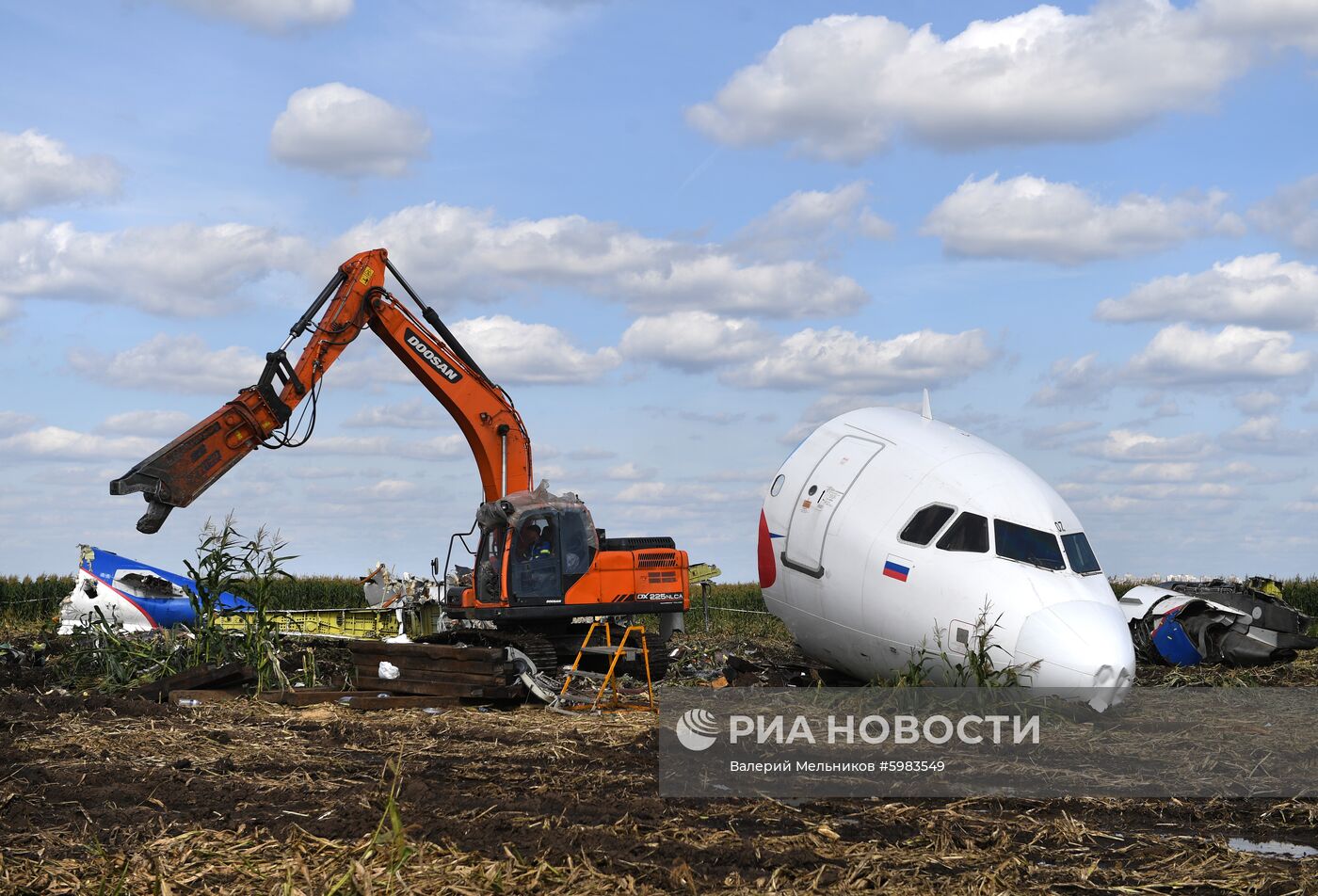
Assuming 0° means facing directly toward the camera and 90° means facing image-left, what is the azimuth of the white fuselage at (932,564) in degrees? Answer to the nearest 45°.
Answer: approximately 315°

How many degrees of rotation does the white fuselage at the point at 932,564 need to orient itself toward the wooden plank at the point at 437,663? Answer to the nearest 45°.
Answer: approximately 135° to its right

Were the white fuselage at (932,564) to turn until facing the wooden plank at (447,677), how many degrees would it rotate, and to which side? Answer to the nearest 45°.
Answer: approximately 135° to its right

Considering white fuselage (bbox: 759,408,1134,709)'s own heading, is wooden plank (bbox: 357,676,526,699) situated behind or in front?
behind

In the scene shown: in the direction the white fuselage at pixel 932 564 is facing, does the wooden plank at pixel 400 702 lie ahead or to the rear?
to the rear

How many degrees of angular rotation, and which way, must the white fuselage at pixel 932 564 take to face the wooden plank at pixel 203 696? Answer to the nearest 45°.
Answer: approximately 135° to its right

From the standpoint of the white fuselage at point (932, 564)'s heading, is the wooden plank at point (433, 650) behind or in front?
behind

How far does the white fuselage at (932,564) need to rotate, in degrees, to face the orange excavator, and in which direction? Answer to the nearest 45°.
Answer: approximately 180°
